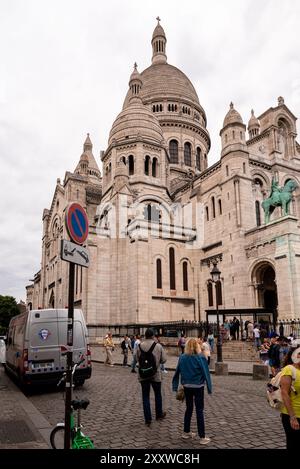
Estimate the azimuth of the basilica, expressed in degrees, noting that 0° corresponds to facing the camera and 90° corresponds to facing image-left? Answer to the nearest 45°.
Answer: approximately 315°

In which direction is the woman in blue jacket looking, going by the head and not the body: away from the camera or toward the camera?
away from the camera

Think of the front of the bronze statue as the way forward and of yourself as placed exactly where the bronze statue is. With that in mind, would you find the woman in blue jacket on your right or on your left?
on your right

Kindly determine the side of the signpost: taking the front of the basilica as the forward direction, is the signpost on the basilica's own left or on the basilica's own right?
on the basilica's own right

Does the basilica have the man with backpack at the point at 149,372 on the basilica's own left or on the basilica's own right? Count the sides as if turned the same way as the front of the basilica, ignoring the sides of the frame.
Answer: on the basilica's own right

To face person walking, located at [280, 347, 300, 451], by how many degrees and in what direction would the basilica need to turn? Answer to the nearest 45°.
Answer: approximately 45° to its right

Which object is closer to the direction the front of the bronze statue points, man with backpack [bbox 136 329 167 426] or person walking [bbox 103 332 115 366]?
the man with backpack

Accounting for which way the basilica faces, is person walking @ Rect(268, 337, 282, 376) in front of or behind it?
in front
